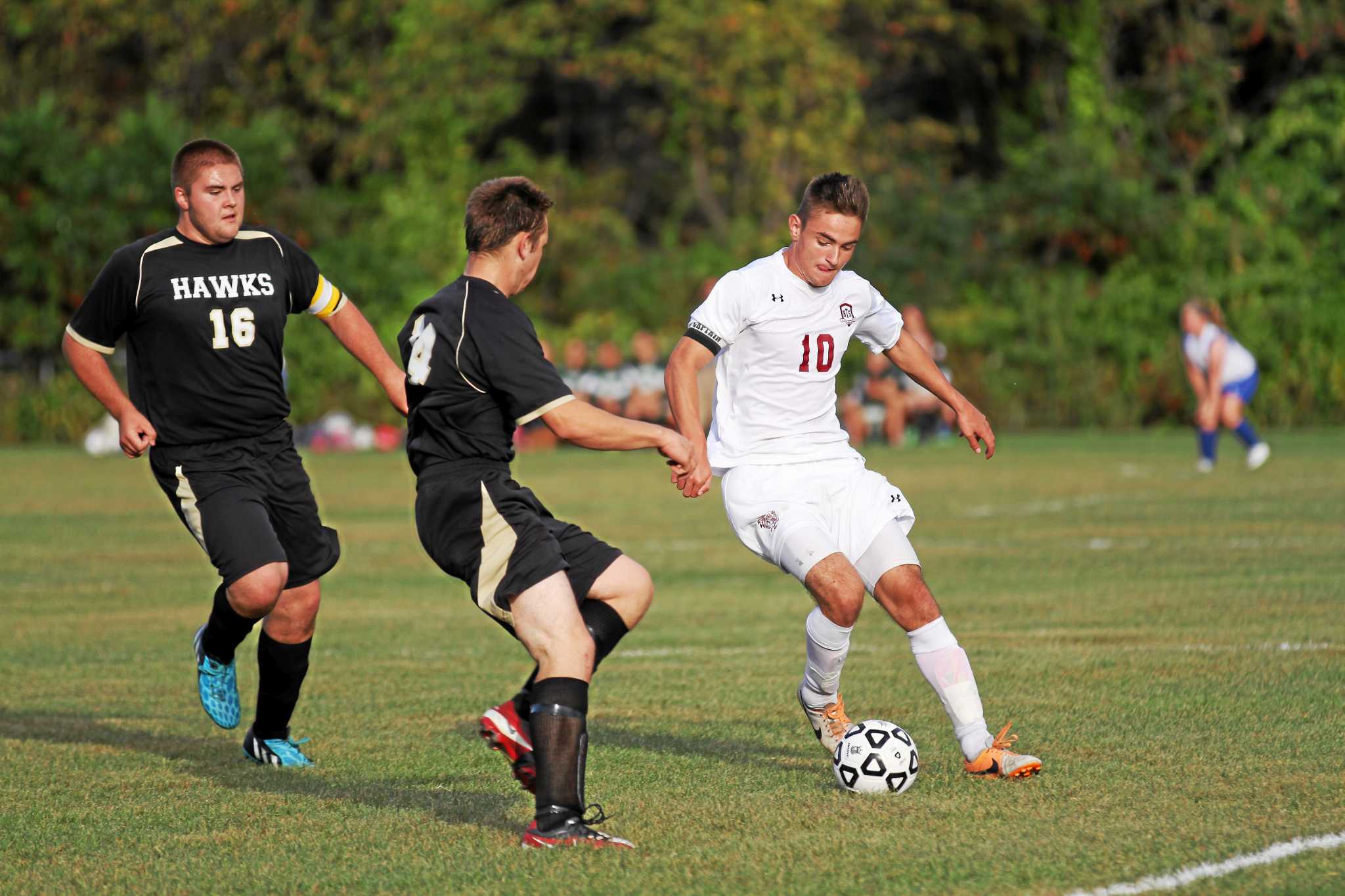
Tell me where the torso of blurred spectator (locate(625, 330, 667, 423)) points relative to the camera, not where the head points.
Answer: toward the camera

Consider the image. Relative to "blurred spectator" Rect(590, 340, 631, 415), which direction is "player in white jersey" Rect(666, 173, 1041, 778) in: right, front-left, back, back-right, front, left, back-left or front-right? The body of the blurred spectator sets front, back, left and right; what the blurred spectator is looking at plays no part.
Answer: front

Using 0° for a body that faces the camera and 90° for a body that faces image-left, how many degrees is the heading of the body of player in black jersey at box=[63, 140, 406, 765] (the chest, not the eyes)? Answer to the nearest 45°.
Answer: approximately 315°

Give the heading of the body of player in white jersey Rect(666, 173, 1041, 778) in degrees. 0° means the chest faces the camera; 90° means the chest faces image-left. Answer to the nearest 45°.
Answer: approximately 315°

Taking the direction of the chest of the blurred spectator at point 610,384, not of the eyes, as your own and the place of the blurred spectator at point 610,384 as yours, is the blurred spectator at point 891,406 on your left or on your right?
on your left

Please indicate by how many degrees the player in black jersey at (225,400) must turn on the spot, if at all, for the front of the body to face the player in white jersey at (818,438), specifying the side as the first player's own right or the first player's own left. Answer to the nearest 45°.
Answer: approximately 45° to the first player's own left

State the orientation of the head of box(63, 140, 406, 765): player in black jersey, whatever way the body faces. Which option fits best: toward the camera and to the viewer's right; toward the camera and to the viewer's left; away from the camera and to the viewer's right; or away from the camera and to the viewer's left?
toward the camera and to the viewer's right

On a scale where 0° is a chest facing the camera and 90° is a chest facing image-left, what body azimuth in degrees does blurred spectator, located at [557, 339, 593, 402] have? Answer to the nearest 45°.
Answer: approximately 0°

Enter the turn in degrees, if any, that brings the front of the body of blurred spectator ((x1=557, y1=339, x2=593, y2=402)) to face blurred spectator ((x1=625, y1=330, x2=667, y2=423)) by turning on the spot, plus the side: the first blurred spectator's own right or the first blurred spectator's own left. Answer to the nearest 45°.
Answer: approximately 45° to the first blurred spectator's own left

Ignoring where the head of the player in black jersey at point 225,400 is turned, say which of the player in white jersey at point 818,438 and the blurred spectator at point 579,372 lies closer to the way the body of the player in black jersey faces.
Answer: the player in white jersey

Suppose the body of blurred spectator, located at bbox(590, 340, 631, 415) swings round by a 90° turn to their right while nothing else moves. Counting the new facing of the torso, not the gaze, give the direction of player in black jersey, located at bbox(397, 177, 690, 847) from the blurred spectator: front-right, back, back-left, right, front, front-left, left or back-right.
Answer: left

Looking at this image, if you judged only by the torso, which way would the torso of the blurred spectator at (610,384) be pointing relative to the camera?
toward the camera

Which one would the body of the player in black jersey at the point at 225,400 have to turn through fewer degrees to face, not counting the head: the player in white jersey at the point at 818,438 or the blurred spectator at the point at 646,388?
the player in white jersey

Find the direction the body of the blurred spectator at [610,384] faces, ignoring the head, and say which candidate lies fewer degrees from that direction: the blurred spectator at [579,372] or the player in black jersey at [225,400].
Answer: the player in black jersey

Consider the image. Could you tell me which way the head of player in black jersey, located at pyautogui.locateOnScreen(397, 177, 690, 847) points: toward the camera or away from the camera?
away from the camera

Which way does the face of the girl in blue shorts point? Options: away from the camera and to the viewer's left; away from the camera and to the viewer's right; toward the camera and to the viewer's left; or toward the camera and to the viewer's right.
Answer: toward the camera and to the viewer's left
